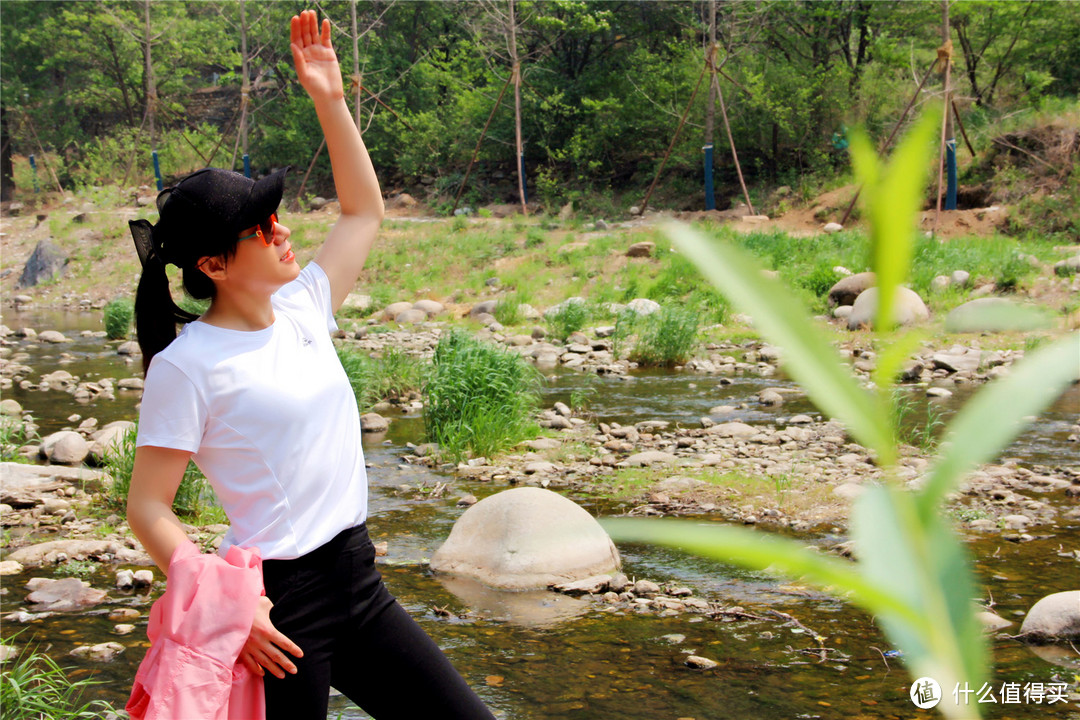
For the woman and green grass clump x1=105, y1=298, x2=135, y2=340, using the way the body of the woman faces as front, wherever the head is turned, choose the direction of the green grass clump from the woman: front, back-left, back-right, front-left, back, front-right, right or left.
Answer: back-left

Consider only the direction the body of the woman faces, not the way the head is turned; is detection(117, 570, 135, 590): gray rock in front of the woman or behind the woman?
behind

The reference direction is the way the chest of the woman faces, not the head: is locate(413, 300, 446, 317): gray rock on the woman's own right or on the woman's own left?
on the woman's own left

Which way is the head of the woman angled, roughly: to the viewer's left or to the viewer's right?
to the viewer's right

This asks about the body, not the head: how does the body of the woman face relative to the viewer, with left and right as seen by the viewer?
facing the viewer and to the right of the viewer

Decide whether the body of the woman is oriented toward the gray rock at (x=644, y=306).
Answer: no

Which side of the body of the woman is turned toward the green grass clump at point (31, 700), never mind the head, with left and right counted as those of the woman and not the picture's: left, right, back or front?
back

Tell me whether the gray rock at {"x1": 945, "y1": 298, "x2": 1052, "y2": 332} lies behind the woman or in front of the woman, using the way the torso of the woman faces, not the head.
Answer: in front

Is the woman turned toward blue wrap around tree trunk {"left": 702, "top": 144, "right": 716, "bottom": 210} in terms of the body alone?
no

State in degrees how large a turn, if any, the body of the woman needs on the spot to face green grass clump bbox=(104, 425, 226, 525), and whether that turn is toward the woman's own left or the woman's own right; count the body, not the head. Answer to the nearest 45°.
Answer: approximately 135° to the woman's own left

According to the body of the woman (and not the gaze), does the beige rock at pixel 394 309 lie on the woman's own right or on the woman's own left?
on the woman's own left

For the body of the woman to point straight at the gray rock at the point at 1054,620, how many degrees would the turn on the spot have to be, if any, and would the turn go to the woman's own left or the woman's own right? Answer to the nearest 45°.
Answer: approximately 90° to the woman's own left

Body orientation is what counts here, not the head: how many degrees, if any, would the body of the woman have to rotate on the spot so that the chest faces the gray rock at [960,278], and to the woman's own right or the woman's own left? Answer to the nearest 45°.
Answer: approximately 90° to the woman's own left
